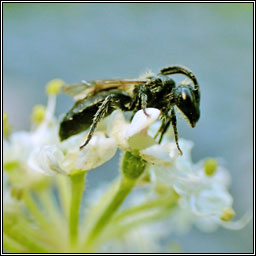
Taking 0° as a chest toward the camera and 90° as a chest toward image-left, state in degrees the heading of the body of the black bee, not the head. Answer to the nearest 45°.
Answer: approximately 270°
